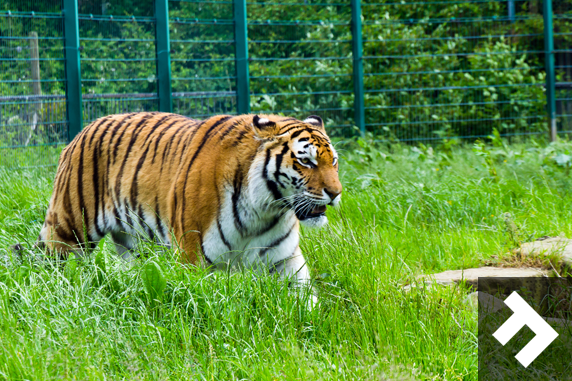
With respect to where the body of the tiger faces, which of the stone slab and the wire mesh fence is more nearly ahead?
the stone slab

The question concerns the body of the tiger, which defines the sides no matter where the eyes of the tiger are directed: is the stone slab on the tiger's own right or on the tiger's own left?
on the tiger's own left

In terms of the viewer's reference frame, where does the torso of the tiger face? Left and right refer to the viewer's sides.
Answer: facing the viewer and to the right of the viewer

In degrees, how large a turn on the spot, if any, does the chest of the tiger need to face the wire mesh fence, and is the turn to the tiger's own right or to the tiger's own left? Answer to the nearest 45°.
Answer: approximately 135° to the tiger's own left
